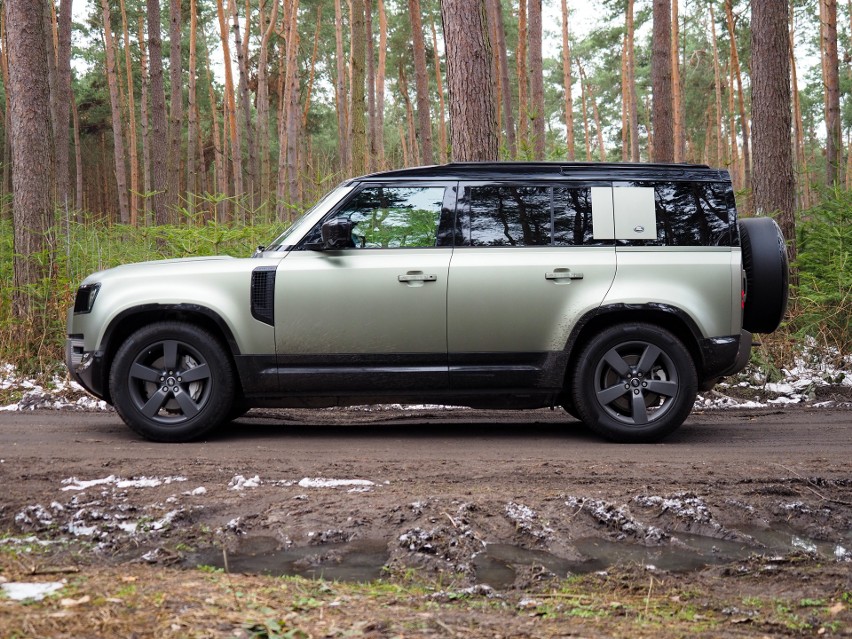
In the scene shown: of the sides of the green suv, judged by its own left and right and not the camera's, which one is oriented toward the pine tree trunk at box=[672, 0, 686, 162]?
right

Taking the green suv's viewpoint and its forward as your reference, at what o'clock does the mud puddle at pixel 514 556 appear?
The mud puddle is roughly at 9 o'clock from the green suv.

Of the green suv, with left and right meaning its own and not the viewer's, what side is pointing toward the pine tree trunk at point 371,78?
right

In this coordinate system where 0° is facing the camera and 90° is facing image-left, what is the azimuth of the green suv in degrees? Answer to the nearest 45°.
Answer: approximately 90°

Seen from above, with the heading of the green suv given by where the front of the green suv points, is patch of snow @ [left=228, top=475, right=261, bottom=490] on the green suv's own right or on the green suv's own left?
on the green suv's own left

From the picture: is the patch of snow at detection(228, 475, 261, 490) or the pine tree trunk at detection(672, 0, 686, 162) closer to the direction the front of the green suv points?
the patch of snow

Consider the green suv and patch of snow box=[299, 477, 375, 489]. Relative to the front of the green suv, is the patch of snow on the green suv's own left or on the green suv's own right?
on the green suv's own left
